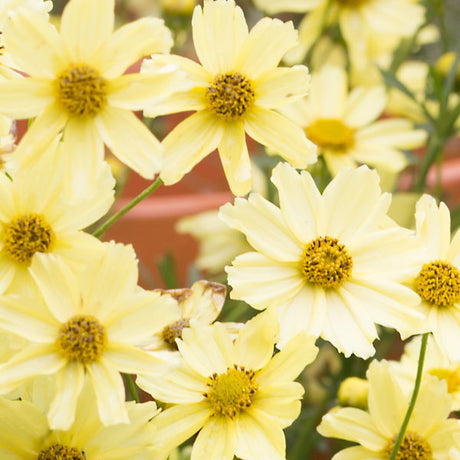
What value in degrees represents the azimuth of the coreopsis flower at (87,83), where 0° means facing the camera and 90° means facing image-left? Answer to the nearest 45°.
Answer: approximately 0°

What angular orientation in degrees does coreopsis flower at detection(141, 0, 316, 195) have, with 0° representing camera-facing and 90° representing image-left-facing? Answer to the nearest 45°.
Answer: approximately 0°
